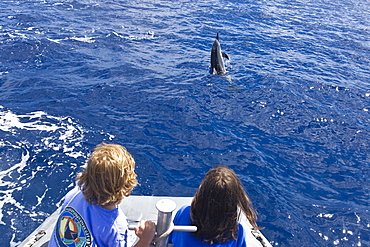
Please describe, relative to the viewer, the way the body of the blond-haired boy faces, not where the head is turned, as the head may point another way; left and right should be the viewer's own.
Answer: facing away from the viewer and to the right of the viewer

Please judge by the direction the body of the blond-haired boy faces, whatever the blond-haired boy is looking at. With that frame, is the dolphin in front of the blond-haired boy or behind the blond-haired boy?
in front
